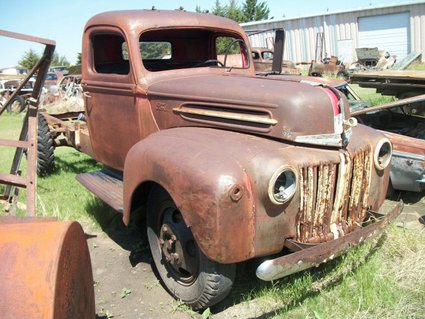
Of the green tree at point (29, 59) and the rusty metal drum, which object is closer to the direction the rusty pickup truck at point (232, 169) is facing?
the rusty metal drum

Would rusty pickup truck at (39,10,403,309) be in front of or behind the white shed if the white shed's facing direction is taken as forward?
in front

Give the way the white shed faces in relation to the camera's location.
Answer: facing the viewer and to the left of the viewer

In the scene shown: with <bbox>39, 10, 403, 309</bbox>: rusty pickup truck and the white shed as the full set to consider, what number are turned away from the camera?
0

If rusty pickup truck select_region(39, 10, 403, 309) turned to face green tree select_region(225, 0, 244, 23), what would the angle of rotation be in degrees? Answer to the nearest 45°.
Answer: approximately 135° to its left

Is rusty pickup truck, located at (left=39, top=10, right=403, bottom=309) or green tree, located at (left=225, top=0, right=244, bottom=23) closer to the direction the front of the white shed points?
the rusty pickup truck

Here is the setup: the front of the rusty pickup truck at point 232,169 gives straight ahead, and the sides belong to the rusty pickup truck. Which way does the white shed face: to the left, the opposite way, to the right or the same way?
to the right

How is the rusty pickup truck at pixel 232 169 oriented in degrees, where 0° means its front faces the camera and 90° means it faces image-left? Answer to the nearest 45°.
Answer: approximately 315°

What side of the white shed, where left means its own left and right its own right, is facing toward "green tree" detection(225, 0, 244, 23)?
right

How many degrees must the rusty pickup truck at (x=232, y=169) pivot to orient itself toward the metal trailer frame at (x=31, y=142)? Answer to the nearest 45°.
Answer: approximately 135° to its right

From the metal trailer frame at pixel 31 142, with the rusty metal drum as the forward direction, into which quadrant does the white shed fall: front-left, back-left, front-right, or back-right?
back-left

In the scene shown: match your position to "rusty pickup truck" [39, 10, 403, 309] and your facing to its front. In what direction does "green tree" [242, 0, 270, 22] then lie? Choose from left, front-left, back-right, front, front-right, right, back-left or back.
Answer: back-left

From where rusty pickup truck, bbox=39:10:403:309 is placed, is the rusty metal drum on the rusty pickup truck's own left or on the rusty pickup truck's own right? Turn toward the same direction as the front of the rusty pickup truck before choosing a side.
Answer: on the rusty pickup truck's own right

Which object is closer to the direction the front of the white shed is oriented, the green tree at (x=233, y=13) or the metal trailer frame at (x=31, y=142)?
the metal trailer frame
